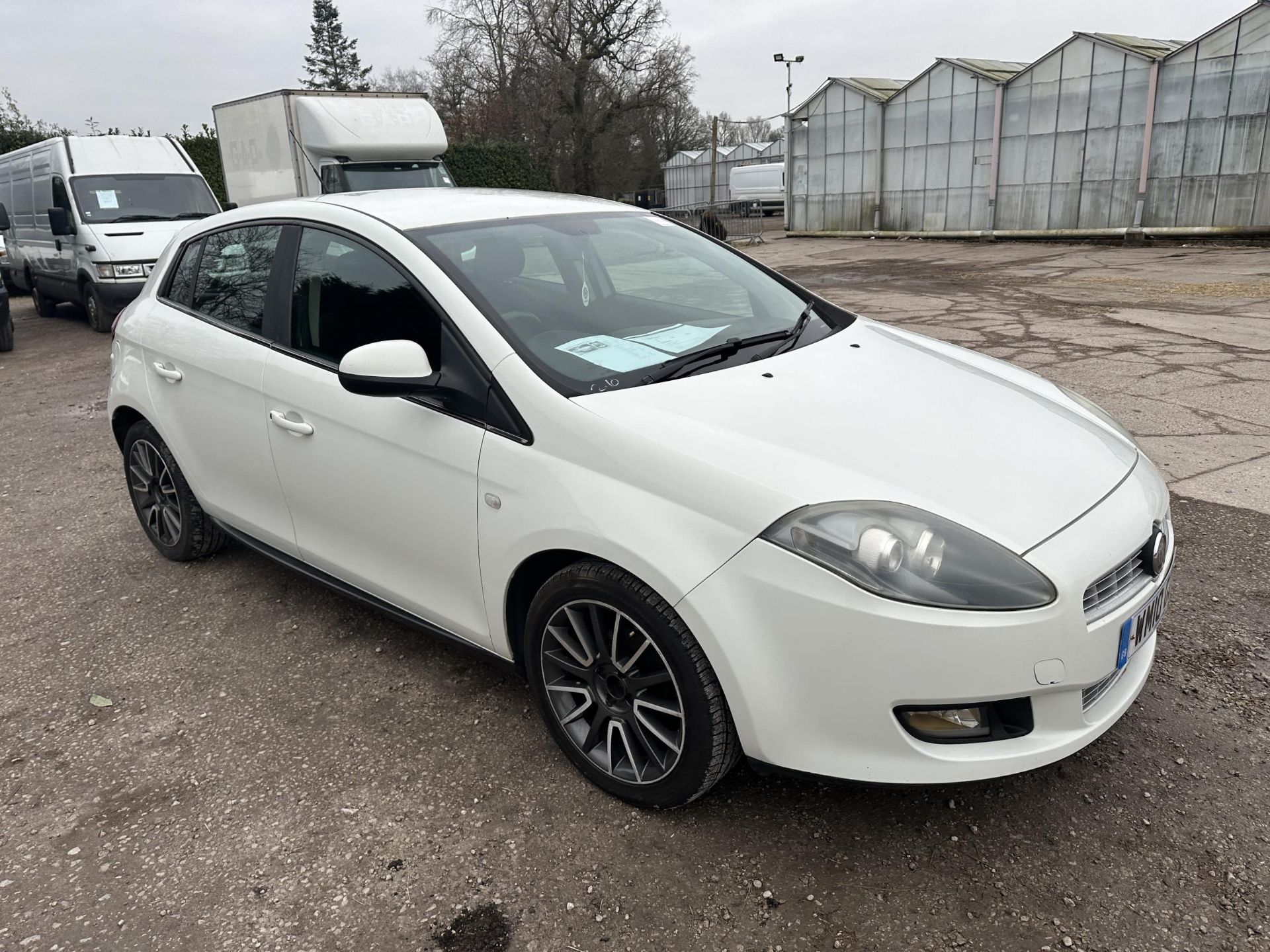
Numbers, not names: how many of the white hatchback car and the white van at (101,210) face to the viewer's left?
0

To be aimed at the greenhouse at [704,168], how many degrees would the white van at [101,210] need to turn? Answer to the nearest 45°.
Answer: approximately 90° to its left

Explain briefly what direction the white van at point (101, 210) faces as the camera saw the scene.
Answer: facing the viewer and to the right of the viewer

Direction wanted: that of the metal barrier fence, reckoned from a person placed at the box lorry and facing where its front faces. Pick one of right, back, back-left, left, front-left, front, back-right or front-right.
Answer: left

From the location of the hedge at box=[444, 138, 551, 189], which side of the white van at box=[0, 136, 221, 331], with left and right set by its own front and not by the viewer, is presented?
left

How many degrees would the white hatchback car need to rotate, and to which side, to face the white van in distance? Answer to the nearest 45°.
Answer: approximately 135° to its left

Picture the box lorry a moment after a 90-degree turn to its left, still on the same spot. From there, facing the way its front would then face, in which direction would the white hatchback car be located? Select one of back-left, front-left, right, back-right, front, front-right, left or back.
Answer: back-right

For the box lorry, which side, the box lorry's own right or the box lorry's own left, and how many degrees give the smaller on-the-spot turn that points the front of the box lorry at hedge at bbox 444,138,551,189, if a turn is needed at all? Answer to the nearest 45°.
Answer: approximately 135° to the box lorry's own left

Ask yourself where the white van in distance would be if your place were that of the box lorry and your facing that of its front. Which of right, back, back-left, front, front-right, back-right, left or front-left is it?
left
